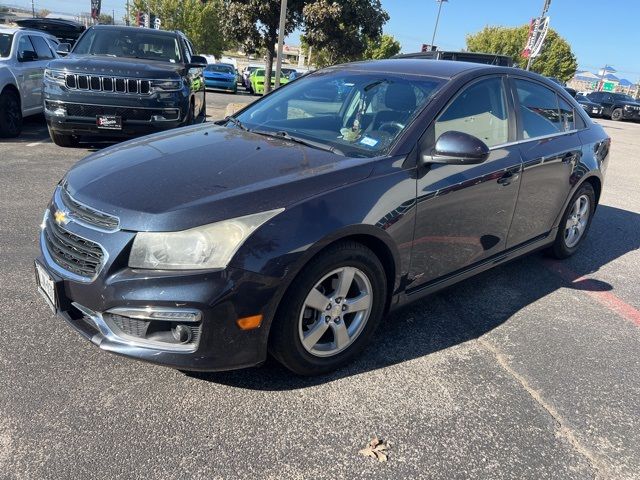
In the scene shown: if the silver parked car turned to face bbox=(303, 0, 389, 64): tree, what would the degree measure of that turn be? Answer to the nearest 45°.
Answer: approximately 180°

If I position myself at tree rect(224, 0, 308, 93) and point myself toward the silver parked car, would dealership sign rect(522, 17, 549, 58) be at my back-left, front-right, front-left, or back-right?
back-left

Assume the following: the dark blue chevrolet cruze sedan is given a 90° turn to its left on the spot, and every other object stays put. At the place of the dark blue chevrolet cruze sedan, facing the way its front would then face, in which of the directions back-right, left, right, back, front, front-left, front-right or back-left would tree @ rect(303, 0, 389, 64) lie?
back-left

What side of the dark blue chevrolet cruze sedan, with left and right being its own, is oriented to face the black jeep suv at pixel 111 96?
right

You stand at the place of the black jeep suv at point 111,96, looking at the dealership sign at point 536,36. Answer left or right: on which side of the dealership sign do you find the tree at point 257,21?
left

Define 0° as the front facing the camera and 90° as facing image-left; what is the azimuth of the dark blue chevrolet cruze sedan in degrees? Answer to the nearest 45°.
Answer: approximately 45°

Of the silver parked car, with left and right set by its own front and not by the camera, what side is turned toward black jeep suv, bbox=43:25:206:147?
left

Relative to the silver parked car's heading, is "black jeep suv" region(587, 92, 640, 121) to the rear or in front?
to the rear

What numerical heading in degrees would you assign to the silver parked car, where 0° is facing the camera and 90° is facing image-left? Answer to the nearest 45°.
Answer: approximately 45°

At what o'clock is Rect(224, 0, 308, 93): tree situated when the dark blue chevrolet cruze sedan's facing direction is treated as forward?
The tree is roughly at 4 o'clock from the dark blue chevrolet cruze sedan.

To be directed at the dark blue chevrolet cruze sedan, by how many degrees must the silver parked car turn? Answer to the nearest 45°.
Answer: approximately 45° to its left

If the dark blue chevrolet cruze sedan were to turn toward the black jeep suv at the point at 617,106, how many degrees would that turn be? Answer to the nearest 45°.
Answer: approximately 180°

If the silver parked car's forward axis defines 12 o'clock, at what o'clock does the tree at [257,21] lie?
The tree is roughly at 6 o'clock from the silver parked car.

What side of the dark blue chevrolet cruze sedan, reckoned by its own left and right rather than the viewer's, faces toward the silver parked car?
right
